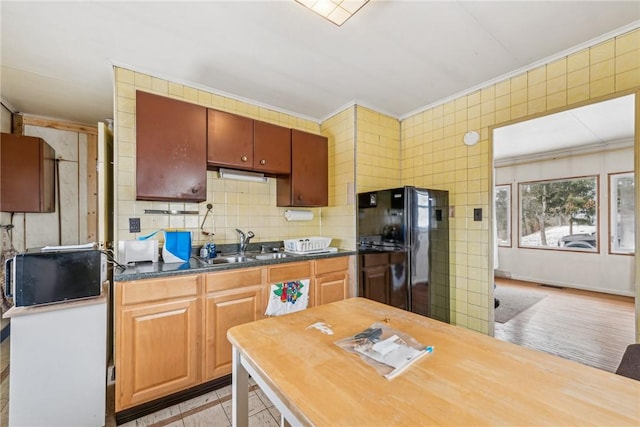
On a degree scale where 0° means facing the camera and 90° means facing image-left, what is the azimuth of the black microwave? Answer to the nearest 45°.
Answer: approximately 315°

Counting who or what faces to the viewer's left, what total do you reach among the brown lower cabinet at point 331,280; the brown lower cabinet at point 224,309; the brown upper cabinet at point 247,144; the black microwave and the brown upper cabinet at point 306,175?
0

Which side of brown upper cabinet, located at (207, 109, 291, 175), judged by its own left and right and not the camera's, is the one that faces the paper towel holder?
left

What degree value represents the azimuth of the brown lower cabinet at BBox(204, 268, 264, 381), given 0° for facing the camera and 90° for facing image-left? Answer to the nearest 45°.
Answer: approximately 315°

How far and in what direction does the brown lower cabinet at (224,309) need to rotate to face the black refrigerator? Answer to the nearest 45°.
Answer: approximately 45° to its left

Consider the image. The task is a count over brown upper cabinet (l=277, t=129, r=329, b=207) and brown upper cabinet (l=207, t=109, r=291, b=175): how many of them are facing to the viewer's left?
0

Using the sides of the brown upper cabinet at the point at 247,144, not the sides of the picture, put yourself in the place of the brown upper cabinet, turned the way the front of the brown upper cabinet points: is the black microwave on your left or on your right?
on your right

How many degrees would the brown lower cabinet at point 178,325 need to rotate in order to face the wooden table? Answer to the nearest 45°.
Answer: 0° — it already faces it

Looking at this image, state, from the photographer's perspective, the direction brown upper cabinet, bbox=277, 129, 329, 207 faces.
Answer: facing the viewer and to the right of the viewer

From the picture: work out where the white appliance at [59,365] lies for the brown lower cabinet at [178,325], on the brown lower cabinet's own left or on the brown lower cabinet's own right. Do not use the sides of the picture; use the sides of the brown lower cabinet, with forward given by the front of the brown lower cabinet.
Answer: on the brown lower cabinet's own right
